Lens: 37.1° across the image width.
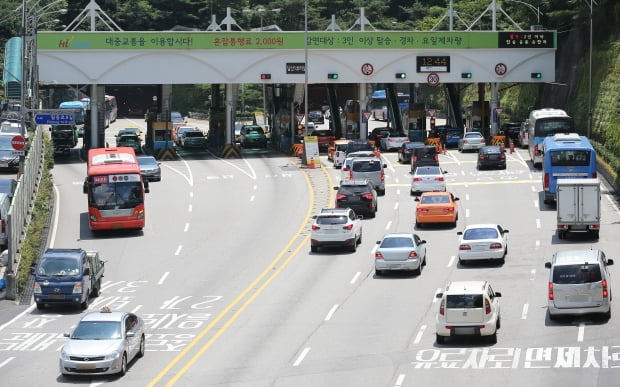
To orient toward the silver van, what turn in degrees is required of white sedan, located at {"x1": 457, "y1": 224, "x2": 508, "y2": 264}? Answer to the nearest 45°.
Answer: approximately 180°

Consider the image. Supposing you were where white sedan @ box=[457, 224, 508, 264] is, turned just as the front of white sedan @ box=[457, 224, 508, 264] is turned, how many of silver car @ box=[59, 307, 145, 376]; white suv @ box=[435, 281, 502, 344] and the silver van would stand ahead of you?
0

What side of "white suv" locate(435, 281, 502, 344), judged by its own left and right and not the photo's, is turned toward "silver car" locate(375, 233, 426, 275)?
front

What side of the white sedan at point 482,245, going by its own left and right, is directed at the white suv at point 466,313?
back

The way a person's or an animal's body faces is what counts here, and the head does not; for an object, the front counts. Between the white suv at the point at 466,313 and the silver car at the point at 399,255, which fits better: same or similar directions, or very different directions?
same or similar directions

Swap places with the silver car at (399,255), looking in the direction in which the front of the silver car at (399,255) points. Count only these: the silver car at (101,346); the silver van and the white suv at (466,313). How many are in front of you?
0

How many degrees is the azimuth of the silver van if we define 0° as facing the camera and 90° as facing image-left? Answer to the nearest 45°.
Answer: approximately 180°

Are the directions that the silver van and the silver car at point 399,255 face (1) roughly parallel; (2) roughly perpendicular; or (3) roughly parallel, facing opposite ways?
roughly parallel

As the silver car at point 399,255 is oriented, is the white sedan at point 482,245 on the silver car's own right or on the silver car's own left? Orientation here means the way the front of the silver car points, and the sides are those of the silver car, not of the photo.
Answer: on the silver car's own right

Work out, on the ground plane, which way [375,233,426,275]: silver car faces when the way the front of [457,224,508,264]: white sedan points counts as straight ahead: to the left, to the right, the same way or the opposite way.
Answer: the same way

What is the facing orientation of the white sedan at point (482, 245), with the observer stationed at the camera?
facing away from the viewer

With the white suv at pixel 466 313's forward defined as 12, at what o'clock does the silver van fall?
The silver van is roughly at 2 o'clock from the white suv.

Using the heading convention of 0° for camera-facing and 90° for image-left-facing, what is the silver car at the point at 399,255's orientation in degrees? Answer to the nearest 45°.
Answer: approximately 180°

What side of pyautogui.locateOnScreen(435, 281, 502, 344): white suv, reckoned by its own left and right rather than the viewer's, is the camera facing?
back
